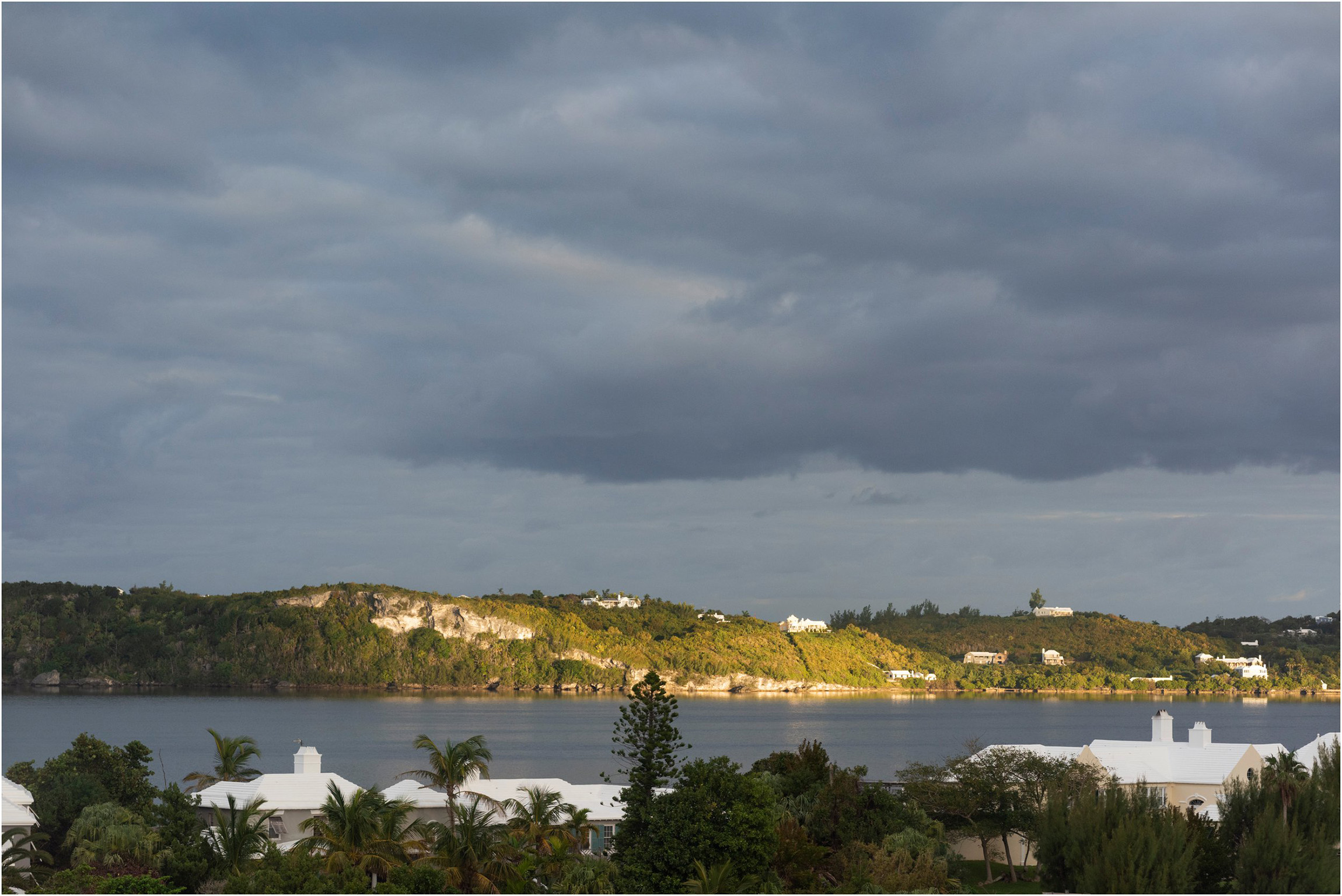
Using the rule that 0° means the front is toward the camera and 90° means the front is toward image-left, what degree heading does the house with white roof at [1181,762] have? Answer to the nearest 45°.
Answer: approximately 0°

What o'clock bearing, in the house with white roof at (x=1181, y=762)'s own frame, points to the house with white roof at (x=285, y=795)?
the house with white roof at (x=285, y=795) is roughly at 2 o'clock from the house with white roof at (x=1181, y=762).

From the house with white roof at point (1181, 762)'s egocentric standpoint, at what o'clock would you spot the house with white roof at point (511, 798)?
the house with white roof at point (511, 798) is roughly at 2 o'clock from the house with white roof at point (1181, 762).

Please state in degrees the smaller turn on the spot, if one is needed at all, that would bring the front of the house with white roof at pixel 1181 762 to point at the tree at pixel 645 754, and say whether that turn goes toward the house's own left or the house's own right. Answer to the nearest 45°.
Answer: approximately 45° to the house's own right

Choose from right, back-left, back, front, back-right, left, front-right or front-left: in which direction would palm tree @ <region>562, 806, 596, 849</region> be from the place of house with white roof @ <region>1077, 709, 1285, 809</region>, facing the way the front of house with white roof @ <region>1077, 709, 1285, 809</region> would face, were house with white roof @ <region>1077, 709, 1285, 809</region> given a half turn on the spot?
back-left

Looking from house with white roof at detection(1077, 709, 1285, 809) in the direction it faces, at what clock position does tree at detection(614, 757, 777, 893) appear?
The tree is roughly at 1 o'clock from the house with white roof.

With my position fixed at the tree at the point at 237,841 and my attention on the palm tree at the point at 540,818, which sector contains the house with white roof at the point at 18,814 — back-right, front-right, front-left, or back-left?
back-left

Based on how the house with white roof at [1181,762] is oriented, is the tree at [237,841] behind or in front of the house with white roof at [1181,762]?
in front

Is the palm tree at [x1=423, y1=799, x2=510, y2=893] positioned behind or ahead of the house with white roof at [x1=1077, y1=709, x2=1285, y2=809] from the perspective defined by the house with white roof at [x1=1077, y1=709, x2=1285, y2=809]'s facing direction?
ahead

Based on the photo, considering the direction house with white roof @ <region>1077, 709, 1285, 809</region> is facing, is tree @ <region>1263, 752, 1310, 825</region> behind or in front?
in front

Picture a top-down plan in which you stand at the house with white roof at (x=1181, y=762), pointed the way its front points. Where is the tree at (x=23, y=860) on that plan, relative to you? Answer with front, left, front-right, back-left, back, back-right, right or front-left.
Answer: front-right

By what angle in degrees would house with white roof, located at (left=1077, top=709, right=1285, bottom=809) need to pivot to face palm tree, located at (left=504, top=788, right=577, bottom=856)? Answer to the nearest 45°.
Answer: approximately 45° to its right
